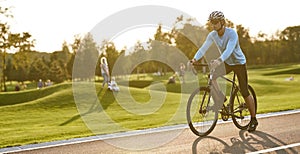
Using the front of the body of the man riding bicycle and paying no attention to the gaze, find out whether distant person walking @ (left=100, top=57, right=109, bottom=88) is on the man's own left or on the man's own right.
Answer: on the man's own right

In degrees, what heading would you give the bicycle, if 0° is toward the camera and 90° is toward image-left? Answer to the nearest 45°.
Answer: approximately 45°

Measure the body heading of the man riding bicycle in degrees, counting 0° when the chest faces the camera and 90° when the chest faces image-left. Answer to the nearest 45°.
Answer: approximately 45°

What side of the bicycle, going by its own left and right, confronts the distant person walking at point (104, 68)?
right
